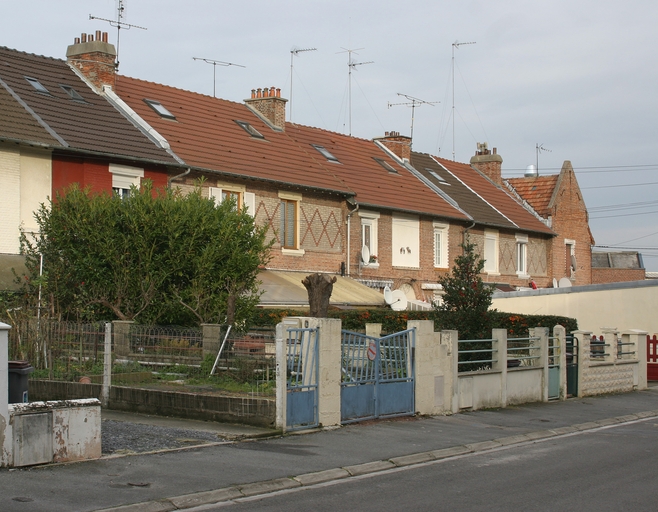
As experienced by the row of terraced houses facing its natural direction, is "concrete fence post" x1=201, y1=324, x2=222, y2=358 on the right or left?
on its right

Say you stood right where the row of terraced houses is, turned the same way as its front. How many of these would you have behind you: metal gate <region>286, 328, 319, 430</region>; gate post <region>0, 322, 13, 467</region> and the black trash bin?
0

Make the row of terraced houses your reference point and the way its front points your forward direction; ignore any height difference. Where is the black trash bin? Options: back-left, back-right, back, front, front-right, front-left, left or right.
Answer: front-right

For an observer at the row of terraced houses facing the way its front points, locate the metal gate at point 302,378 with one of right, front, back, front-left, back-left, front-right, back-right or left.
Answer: front-right

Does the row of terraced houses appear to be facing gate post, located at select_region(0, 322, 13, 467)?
no

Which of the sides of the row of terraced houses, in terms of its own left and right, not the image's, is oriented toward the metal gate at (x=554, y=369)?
front

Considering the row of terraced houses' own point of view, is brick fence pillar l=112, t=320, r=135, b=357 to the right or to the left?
on its right

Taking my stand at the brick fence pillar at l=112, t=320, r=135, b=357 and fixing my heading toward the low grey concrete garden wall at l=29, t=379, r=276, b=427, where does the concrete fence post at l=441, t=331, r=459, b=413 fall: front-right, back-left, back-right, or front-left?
front-left

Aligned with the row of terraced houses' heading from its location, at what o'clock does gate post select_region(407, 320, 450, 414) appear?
The gate post is roughly at 1 o'clock from the row of terraced houses.
